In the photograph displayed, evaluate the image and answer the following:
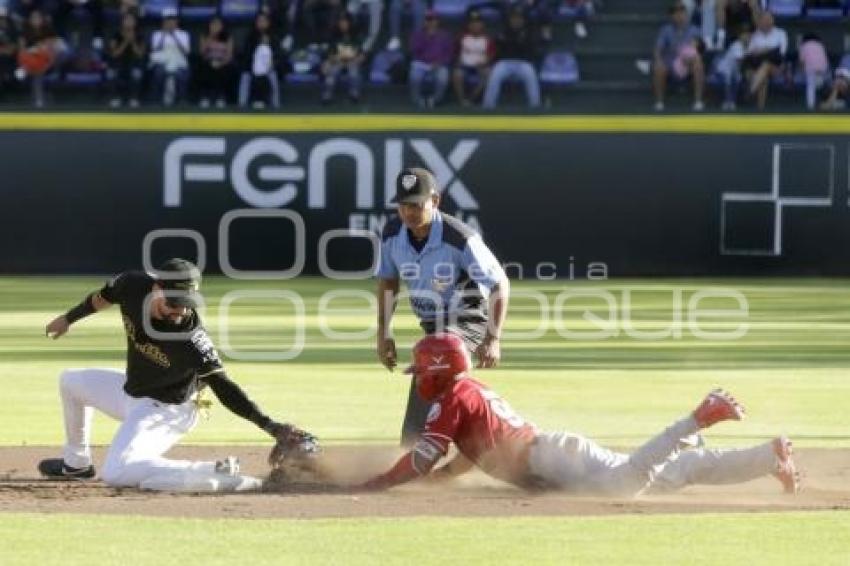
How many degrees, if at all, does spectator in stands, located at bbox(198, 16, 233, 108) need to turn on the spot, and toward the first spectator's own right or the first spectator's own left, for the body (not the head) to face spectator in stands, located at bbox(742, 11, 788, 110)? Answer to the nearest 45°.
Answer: approximately 90° to the first spectator's own left

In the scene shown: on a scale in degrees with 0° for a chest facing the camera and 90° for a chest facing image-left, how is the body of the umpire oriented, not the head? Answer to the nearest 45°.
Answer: approximately 45°

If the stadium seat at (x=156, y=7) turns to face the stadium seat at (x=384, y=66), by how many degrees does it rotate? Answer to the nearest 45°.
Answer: approximately 45° to its left

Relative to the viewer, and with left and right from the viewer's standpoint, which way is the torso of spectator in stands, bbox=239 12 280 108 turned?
facing the viewer

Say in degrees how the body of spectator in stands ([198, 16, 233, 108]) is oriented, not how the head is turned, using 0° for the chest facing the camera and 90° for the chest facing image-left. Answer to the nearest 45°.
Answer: approximately 0°

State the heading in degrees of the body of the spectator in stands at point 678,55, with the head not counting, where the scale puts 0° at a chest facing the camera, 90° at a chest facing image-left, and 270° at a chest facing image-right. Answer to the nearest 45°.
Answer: approximately 0°

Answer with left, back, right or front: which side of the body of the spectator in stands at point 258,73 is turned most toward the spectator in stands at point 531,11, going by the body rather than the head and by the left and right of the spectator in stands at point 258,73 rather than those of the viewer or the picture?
left

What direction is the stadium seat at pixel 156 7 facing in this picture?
toward the camera

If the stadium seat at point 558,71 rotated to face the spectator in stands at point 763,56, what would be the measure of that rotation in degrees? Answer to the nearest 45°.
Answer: approximately 90° to its left

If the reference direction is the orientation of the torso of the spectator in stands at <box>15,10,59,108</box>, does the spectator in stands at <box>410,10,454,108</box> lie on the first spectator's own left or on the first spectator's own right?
on the first spectator's own left

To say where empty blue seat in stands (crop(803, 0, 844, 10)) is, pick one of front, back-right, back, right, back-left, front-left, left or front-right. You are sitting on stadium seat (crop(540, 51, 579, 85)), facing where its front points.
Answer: left

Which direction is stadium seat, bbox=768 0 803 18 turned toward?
toward the camera
